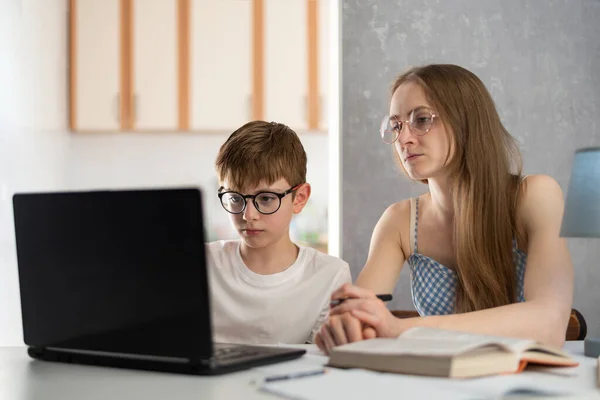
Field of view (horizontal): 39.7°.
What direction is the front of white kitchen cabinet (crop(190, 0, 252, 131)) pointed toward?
toward the camera

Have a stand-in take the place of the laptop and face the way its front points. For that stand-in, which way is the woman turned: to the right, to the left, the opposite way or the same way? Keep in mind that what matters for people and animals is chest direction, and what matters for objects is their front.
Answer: the opposite way

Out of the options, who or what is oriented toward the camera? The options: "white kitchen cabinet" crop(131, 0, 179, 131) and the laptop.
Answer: the white kitchen cabinet

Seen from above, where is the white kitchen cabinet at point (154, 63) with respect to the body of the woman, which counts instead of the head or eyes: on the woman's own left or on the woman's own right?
on the woman's own right

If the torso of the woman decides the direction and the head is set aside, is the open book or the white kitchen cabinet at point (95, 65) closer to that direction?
the open book

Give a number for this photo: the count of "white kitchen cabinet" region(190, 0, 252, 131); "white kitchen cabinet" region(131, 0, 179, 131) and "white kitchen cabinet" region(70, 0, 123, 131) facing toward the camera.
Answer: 3

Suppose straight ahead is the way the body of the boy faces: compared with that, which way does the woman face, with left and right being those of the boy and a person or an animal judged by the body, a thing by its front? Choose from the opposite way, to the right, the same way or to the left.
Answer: the same way

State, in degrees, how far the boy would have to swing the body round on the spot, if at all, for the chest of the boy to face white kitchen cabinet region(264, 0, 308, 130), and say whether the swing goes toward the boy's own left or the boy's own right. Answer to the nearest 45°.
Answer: approximately 135° to the boy's own right

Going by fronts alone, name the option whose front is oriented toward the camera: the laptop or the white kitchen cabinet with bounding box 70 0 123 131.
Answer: the white kitchen cabinet

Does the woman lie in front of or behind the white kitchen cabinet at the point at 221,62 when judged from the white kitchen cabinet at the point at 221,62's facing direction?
in front

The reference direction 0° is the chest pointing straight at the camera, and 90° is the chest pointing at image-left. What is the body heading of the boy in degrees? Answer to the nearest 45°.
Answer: approximately 45°

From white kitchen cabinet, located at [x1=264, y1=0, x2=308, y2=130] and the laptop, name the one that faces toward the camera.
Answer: the white kitchen cabinet

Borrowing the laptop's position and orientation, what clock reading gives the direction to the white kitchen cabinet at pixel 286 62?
The white kitchen cabinet is roughly at 11 o'clock from the laptop.

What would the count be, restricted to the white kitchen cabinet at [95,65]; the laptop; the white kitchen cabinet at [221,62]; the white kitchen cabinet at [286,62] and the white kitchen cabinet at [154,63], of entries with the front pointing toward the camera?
4

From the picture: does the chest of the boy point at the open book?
no

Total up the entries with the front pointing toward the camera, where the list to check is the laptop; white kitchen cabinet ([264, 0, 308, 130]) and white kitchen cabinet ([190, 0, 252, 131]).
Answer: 2

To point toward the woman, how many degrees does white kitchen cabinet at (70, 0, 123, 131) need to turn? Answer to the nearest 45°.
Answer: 0° — it already faces them

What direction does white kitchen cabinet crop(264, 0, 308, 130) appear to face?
toward the camera

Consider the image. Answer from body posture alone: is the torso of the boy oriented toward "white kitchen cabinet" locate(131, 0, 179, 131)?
no
